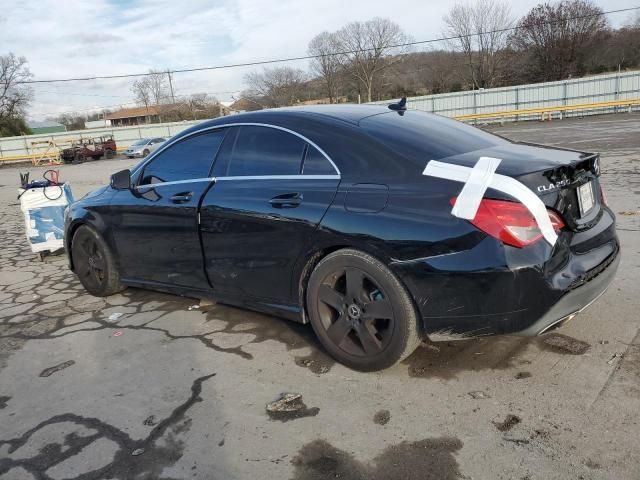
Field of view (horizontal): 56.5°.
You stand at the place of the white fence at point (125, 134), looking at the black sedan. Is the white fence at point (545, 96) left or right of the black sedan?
left

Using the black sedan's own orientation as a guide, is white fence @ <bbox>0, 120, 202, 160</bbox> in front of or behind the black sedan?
in front

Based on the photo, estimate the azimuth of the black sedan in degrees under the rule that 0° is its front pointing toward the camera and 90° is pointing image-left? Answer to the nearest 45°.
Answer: approximately 135°

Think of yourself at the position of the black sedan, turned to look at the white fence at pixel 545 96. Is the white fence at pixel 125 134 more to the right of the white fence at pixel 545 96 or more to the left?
left

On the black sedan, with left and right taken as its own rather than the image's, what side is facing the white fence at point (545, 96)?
right
